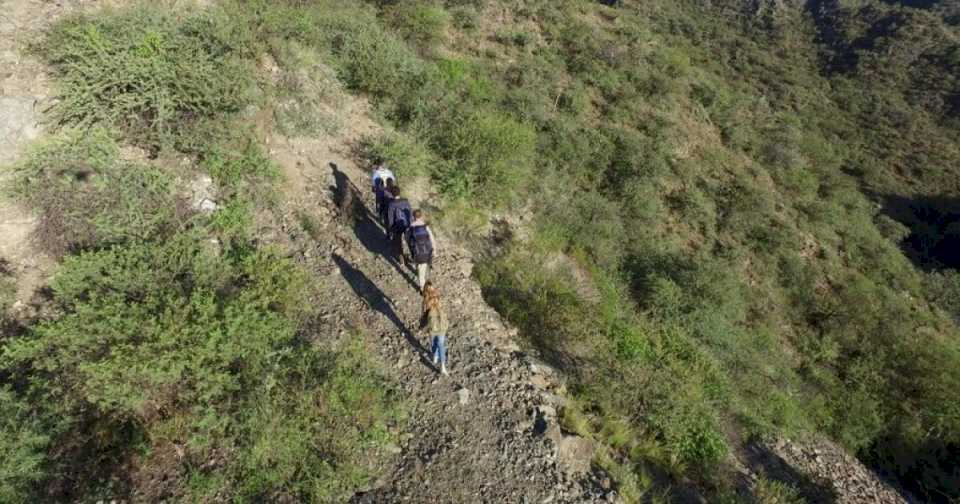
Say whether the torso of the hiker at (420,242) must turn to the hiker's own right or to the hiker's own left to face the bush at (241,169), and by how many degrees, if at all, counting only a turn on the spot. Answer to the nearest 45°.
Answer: approximately 45° to the hiker's own left

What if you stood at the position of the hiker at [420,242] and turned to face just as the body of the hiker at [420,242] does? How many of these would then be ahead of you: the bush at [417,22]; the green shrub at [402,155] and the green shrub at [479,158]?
3

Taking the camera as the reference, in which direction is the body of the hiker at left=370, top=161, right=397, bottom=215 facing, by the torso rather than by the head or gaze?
away from the camera

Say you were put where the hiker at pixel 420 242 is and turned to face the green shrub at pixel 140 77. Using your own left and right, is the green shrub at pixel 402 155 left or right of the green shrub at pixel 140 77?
right

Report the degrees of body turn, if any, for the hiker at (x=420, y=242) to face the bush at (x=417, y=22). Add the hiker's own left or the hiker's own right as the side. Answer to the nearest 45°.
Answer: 0° — they already face it

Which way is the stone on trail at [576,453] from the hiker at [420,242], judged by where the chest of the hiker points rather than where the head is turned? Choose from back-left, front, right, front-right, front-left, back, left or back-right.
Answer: back-right

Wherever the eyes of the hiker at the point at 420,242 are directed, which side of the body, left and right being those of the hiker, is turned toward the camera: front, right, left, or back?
back

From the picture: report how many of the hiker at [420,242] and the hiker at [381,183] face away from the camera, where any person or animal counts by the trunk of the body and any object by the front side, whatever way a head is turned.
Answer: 2

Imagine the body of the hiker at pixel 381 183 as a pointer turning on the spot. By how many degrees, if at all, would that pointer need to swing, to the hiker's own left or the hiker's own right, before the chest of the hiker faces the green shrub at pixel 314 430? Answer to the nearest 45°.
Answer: approximately 180°

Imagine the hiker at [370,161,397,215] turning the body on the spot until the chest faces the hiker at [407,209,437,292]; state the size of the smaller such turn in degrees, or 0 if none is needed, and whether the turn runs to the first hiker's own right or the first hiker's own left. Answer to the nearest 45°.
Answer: approximately 180°

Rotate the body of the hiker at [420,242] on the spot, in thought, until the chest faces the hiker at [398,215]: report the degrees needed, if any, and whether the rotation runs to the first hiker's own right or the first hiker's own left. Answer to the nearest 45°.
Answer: approximately 45° to the first hiker's own left

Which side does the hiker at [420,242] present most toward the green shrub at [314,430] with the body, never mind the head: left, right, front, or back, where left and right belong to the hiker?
back

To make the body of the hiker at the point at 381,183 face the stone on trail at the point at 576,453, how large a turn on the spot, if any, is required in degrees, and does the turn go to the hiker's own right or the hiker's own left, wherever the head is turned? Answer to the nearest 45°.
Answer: approximately 135° to the hiker's own right
